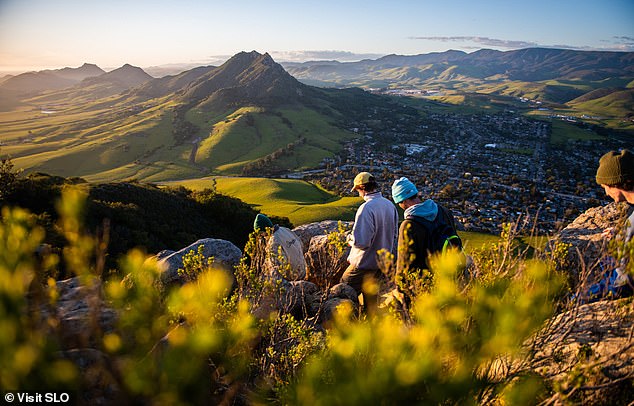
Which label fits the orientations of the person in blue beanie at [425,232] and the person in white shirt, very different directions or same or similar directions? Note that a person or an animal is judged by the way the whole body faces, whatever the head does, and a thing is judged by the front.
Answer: same or similar directions

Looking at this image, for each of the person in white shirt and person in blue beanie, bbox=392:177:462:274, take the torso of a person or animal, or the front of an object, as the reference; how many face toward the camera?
0

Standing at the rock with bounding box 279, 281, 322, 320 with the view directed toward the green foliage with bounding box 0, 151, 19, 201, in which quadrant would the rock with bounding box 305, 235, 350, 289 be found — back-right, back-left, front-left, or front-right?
front-right

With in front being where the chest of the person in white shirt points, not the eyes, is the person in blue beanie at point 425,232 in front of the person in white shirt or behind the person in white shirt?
behind

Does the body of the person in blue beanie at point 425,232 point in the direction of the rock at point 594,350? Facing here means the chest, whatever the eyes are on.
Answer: no

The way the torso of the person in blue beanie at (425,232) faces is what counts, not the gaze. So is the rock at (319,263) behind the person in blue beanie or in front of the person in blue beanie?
in front

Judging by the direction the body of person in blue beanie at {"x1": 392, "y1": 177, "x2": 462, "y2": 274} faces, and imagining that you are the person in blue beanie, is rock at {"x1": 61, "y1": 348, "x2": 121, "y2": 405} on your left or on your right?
on your left

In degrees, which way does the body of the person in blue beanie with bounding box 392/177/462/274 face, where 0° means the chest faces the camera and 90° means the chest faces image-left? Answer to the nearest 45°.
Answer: approximately 135°

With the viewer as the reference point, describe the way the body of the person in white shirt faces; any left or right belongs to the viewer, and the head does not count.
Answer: facing away from the viewer and to the left of the viewer
